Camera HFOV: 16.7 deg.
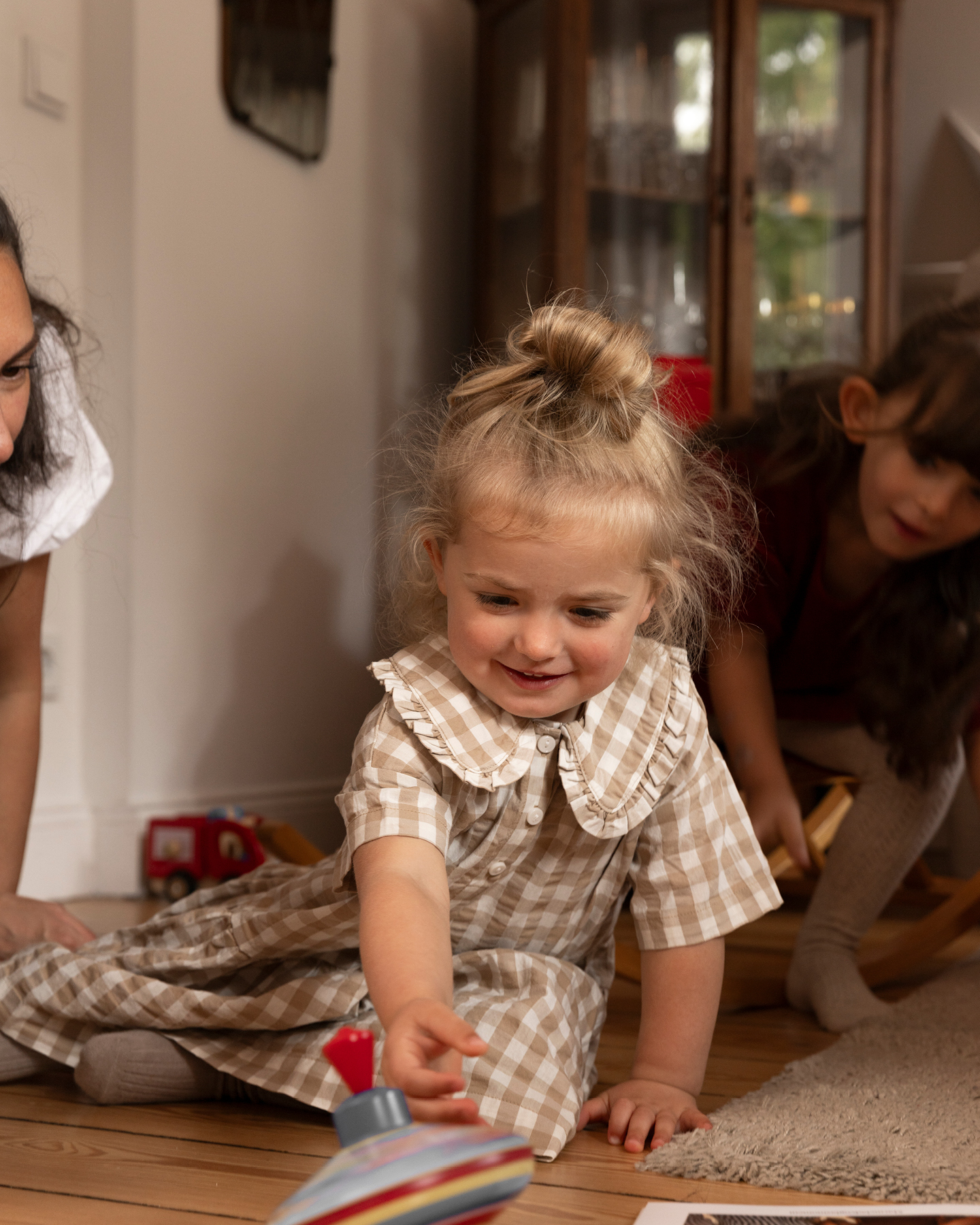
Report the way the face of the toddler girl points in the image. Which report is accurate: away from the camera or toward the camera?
toward the camera

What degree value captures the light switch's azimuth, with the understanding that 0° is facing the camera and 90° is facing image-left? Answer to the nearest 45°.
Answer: approximately 315°

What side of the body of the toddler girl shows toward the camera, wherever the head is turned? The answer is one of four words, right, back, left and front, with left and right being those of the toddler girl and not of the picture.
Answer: front

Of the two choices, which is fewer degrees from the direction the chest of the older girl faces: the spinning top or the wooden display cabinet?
the spinning top

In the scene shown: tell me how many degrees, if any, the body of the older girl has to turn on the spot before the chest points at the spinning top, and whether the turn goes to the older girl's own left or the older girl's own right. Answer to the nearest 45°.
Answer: approximately 45° to the older girl's own right

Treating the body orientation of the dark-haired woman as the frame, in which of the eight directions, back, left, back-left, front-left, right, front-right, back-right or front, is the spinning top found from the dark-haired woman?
front

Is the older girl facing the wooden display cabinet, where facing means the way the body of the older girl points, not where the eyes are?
no
